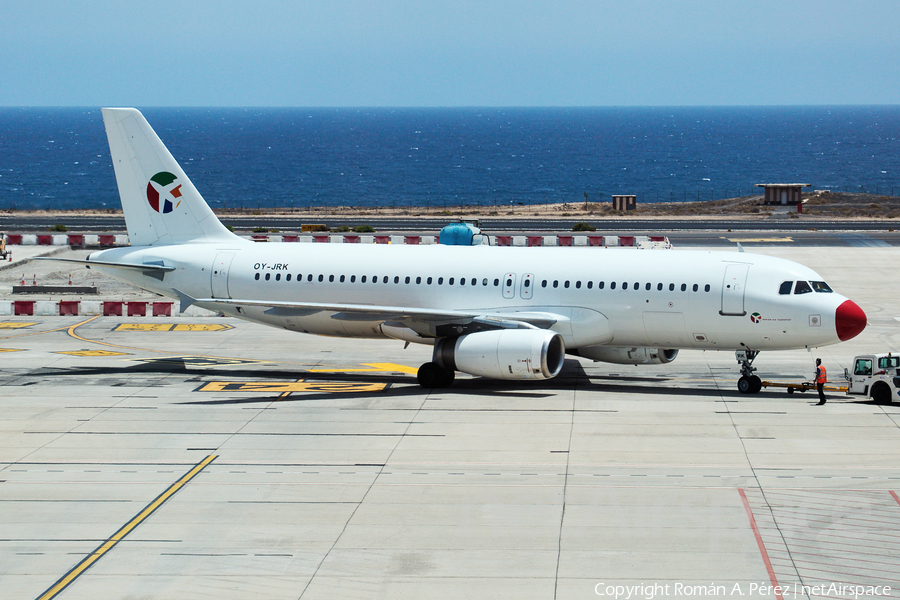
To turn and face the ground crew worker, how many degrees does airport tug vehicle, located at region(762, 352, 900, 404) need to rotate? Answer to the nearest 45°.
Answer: approximately 45° to its left

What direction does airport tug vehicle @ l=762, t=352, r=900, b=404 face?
to the viewer's left

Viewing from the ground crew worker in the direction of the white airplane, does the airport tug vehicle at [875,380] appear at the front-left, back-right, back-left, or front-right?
back-right

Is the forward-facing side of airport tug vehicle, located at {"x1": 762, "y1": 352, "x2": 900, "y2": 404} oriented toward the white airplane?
yes
